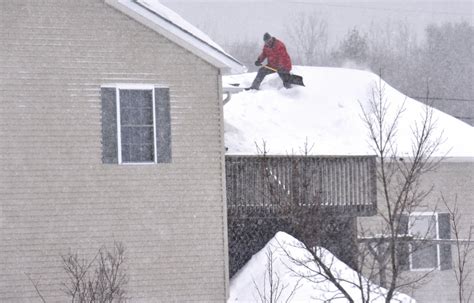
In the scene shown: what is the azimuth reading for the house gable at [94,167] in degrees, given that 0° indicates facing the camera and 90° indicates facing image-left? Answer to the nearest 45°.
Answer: approximately 0°

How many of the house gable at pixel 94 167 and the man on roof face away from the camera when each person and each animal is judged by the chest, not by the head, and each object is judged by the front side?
0

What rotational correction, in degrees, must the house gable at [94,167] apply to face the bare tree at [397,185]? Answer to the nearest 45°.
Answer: approximately 45° to its left

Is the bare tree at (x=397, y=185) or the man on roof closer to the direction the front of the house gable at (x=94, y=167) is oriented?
the bare tree
